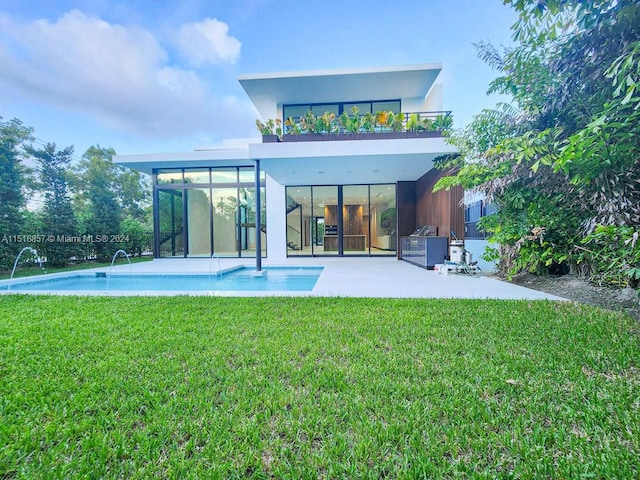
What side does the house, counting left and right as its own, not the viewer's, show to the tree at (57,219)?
right

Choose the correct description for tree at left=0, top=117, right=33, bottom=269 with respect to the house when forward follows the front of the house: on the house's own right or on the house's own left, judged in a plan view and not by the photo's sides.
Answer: on the house's own right

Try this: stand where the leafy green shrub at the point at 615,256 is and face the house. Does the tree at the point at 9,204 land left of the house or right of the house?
left

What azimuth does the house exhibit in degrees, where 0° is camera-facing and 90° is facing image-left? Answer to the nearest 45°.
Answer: approximately 0°
